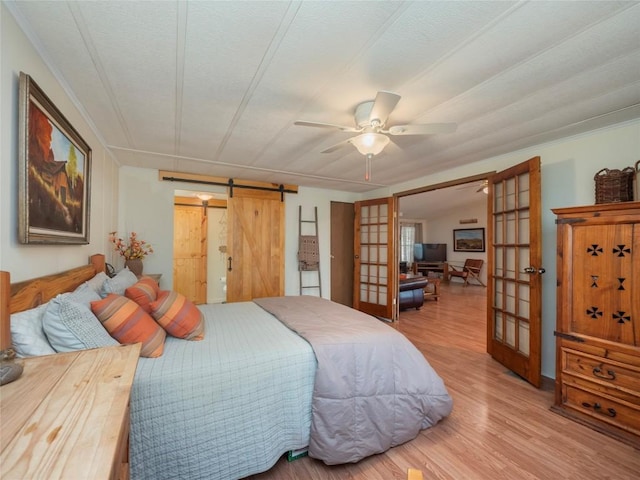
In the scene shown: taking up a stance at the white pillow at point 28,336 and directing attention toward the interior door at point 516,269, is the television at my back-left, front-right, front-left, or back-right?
front-left

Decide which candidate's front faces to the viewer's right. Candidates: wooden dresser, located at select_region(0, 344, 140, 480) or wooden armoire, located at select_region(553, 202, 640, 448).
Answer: wooden dresser, located at select_region(0, 344, 140, 480)

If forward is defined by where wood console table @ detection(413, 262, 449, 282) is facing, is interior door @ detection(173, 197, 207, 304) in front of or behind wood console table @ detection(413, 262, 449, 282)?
in front

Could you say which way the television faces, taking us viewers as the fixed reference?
facing the viewer

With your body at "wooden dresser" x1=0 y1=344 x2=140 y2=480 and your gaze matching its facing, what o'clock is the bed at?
The bed is roughly at 11 o'clock from the wooden dresser.

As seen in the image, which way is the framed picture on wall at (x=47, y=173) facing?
to the viewer's right

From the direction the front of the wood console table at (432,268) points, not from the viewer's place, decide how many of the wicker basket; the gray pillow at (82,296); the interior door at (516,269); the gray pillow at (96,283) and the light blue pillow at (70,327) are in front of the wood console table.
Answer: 5

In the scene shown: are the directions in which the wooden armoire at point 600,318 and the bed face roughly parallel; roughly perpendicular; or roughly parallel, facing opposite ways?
roughly parallel, facing opposite ways

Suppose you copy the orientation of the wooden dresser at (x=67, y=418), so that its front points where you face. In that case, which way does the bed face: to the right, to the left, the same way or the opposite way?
the same way

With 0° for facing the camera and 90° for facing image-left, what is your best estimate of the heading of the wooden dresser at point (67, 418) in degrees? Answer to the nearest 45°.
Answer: approximately 270°

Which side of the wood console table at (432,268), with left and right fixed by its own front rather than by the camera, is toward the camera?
front

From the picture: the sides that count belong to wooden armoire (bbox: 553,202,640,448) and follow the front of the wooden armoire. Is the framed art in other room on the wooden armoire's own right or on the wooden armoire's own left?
on the wooden armoire's own right

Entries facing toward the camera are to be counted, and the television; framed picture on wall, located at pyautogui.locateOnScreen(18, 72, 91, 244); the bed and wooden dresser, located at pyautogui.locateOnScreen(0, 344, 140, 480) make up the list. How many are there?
1

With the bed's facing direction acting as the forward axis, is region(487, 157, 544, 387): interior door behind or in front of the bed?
in front

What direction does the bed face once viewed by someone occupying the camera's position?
facing to the right of the viewer

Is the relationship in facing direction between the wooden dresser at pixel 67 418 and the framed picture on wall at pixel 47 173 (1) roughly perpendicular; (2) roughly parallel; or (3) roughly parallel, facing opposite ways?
roughly parallel

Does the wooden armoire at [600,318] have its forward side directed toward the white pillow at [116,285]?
yes
